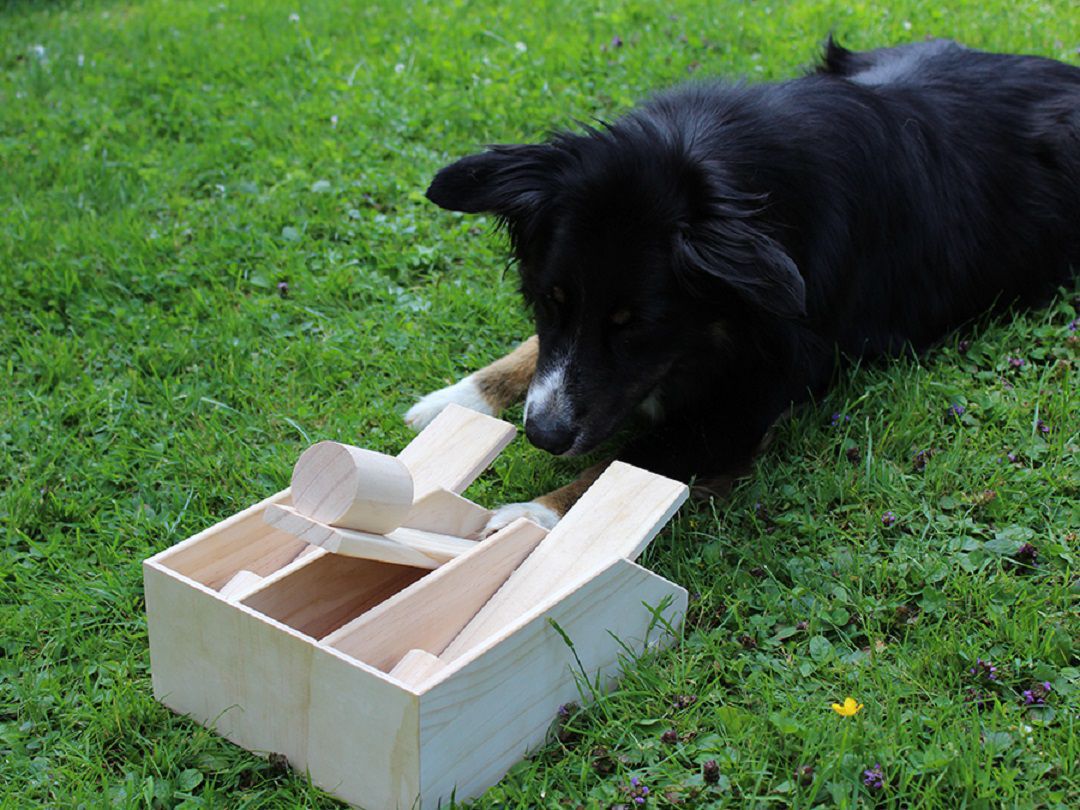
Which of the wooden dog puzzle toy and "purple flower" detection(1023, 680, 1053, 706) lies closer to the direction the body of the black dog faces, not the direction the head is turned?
the wooden dog puzzle toy

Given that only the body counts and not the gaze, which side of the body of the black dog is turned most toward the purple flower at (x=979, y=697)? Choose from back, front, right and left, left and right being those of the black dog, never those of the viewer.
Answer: left

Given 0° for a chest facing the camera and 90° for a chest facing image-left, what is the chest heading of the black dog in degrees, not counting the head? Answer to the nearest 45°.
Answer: approximately 45°

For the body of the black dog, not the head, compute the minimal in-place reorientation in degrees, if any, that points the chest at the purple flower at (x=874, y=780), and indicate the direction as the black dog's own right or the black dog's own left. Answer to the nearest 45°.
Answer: approximately 45° to the black dog's own left

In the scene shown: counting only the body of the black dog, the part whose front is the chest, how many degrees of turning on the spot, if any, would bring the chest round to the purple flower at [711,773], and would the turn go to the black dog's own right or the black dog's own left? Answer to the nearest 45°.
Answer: approximately 45° to the black dog's own left

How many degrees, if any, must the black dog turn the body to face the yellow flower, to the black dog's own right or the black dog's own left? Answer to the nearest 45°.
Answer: approximately 45° to the black dog's own left

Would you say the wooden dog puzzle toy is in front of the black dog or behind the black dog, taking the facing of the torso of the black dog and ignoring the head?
in front

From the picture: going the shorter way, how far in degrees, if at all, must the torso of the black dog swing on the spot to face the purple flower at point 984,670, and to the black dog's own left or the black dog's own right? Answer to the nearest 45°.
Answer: approximately 90° to the black dog's own left
